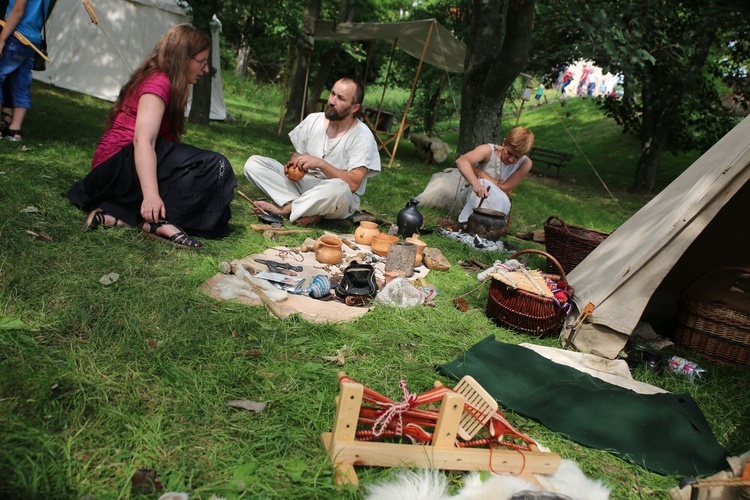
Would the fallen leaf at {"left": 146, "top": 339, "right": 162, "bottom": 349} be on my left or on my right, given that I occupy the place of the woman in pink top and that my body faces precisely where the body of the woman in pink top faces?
on my right

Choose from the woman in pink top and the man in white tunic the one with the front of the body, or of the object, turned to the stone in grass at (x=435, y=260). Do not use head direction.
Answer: the woman in pink top

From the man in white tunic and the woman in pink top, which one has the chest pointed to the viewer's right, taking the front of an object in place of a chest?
the woman in pink top

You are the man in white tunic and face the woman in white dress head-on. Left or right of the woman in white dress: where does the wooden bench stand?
left

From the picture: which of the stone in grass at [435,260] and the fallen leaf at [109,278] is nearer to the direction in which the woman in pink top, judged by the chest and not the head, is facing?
the stone in grass

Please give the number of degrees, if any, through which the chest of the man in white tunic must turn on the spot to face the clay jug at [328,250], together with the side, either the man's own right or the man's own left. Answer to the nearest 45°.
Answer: approximately 45° to the man's own left

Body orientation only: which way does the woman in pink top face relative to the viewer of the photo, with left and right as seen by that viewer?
facing to the right of the viewer

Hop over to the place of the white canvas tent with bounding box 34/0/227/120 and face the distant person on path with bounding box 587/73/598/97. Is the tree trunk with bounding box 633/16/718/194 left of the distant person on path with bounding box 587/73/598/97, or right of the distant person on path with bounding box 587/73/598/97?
right

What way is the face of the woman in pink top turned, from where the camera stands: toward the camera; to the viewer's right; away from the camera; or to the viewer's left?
to the viewer's right

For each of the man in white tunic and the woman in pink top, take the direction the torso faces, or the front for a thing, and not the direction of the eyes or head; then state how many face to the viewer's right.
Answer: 1

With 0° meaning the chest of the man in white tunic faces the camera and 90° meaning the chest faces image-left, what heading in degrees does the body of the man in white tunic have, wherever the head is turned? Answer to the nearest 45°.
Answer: approximately 45°
